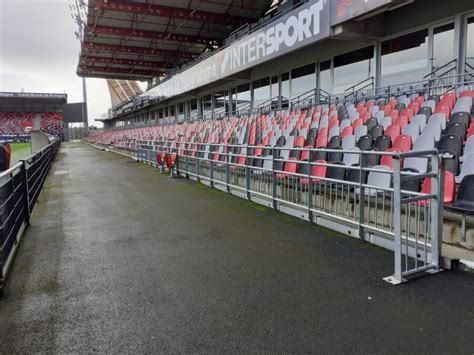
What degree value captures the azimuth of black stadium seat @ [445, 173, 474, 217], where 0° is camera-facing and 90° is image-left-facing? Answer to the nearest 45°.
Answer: approximately 45°

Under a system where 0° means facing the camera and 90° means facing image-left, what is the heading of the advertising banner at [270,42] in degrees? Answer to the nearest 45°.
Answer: approximately 45°

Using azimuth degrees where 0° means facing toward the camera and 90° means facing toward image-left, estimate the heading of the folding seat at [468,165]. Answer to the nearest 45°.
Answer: approximately 45°

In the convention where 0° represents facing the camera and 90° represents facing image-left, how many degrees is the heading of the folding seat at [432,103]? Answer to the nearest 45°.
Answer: approximately 45°

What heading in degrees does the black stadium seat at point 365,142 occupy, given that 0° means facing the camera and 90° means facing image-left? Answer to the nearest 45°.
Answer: approximately 45°

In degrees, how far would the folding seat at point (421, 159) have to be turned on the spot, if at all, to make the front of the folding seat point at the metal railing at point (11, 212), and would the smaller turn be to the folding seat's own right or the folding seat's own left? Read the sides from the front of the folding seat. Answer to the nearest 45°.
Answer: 0° — it already faces it

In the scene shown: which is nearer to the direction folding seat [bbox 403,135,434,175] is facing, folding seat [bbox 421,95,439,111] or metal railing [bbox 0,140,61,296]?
the metal railing
